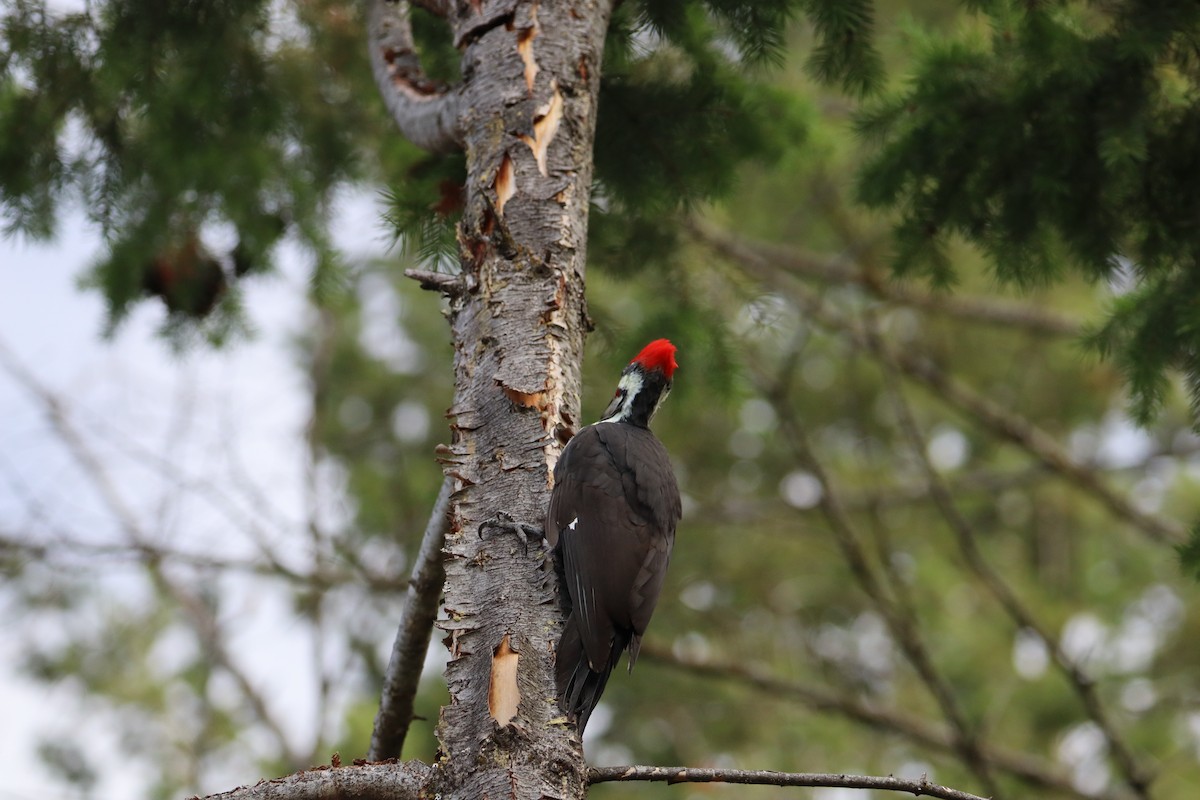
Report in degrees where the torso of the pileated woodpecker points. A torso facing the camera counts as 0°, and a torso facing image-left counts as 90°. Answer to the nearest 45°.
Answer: approximately 180°

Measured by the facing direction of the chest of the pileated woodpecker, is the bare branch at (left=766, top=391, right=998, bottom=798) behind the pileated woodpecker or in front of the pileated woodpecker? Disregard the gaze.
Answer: in front

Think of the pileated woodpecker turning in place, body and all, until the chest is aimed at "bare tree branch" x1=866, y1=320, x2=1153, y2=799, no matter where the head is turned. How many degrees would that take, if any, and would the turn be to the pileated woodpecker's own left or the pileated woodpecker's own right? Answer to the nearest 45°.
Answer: approximately 45° to the pileated woodpecker's own right

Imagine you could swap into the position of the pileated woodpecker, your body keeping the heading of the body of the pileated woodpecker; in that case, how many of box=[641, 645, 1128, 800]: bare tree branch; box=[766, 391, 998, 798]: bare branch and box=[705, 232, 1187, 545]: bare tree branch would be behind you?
0

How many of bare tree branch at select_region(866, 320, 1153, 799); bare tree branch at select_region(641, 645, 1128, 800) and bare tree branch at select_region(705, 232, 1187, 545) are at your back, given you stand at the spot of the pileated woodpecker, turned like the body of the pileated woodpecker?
0
